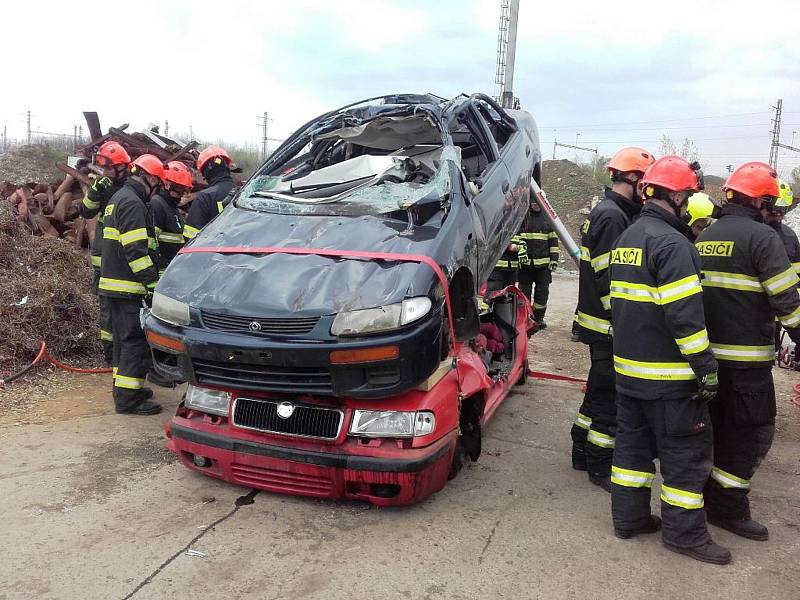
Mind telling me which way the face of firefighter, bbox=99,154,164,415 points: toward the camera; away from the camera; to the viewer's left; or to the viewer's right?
to the viewer's right

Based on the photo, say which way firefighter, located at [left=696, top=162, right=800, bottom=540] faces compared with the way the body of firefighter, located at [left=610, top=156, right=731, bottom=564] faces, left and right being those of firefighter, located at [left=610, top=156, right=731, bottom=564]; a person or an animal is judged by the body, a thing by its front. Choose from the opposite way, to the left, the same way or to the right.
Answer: the same way

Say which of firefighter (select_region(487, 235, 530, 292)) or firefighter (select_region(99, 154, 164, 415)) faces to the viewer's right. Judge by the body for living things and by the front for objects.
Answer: firefighter (select_region(99, 154, 164, 415))

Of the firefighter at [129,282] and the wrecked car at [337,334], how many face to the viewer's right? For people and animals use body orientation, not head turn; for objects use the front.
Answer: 1

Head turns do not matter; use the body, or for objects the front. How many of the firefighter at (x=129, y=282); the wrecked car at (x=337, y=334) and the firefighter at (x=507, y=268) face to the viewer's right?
1

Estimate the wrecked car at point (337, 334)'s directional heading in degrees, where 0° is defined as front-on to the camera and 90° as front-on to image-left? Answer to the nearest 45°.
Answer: approximately 45°

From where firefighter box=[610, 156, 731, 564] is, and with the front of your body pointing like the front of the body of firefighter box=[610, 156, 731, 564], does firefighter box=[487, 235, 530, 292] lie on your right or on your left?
on your left

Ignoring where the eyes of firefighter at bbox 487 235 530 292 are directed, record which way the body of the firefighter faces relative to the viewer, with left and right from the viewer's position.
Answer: facing the viewer and to the left of the viewer

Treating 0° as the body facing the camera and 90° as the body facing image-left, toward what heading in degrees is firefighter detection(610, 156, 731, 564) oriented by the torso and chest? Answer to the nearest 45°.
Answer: approximately 225°

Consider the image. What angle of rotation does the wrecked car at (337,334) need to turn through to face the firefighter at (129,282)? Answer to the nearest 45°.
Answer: approximately 90° to its right

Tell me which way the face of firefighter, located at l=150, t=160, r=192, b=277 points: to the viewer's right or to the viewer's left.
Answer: to the viewer's right

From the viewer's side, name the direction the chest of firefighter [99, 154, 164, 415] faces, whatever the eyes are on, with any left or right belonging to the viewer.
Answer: facing to the right of the viewer
